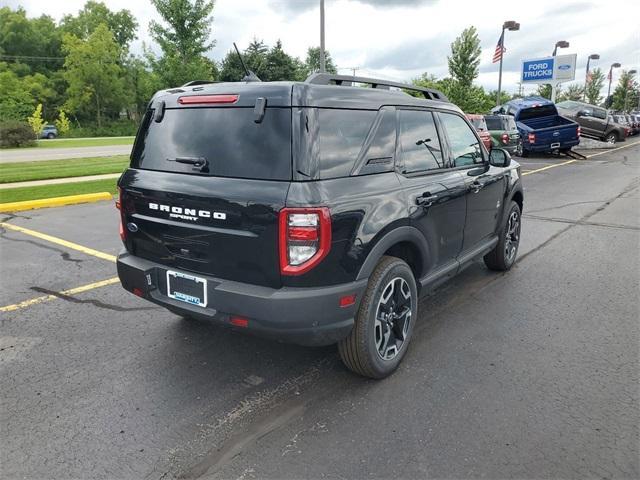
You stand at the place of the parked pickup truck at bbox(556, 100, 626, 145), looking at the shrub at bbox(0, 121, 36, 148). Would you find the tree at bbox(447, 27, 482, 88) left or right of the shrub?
right

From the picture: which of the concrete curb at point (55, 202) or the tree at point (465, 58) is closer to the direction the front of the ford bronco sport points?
the tree

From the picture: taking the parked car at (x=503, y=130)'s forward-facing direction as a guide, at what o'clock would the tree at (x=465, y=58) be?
The tree is roughly at 1 o'clock from the parked car.

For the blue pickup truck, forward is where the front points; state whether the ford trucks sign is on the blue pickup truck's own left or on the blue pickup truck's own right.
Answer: on the blue pickup truck's own right

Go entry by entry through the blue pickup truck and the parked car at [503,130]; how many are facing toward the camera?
0

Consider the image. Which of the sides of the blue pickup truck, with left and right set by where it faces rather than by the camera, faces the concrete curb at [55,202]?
left

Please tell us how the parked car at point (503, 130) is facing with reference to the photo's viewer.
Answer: facing away from the viewer and to the left of the viewer

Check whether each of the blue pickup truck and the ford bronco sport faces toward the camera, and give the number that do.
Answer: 0

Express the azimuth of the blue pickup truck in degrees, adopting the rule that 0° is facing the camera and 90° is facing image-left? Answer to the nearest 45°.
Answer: approximately 135°

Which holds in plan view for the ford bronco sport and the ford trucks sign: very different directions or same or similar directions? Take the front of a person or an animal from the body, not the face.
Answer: very different directions

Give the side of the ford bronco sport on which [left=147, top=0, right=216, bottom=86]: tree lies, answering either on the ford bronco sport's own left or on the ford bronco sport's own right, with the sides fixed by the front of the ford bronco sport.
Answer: on the ford bronco sport's own left

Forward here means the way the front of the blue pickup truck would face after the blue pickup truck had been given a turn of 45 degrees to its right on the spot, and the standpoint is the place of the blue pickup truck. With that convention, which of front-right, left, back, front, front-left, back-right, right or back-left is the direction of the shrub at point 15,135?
left

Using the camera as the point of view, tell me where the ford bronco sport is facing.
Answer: facing away from the viewer and to the right of the viewer
